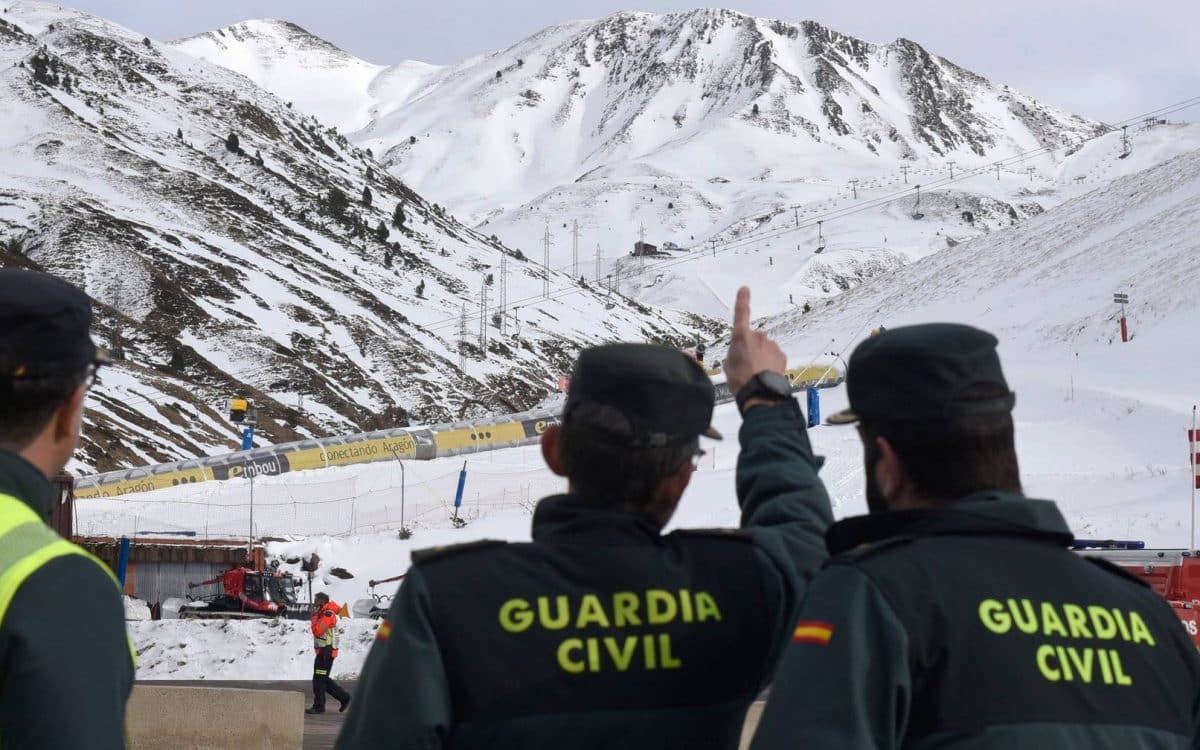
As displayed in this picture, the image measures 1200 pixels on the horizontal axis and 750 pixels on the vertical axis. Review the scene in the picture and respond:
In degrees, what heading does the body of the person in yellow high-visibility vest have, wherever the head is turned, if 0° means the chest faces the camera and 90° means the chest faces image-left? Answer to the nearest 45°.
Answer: approximately 225°

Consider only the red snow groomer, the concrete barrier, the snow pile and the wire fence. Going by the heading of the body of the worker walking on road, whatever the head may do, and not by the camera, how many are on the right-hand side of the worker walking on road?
3

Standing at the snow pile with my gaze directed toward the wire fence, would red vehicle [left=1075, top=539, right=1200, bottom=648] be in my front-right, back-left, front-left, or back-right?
back-right

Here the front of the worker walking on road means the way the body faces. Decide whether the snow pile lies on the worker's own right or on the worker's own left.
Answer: on the worker's own right

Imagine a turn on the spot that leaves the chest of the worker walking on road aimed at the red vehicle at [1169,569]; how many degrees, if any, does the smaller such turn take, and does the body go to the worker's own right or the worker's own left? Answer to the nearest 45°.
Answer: approximately 180°
